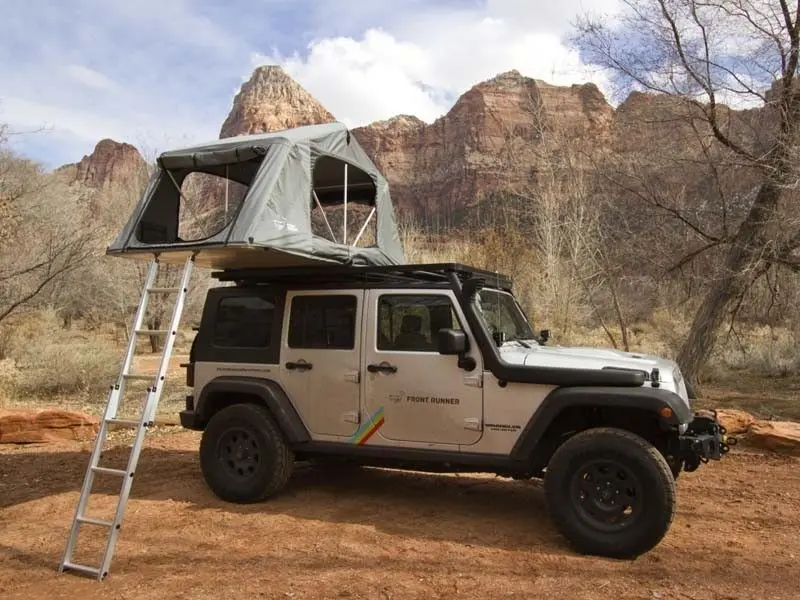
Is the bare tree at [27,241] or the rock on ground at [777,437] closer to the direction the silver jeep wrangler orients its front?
the rock on ground

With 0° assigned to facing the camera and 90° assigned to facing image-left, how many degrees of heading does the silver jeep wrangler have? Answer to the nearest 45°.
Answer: approximately 315°

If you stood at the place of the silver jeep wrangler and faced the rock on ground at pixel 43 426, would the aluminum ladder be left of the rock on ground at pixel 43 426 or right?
left

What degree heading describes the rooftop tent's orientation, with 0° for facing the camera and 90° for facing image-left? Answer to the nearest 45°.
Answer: approximately 45°

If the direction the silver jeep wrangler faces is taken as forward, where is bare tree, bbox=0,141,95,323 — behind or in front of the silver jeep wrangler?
behind
